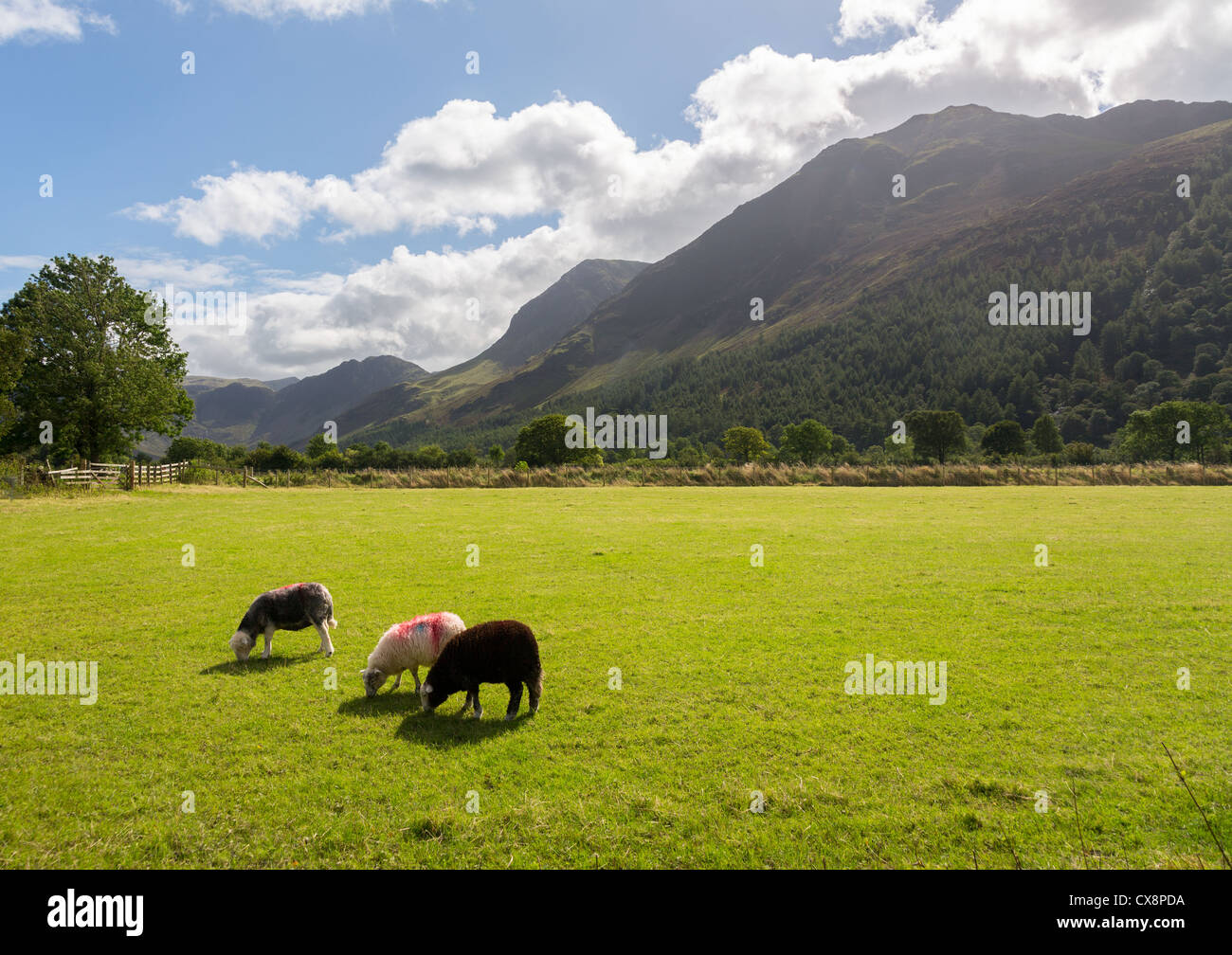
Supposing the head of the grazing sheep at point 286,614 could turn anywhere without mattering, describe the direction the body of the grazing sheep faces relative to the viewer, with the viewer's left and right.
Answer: facing to the left of the viewer

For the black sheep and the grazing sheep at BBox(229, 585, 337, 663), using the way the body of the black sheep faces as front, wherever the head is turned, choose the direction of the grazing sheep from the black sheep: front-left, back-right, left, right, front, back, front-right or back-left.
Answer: front-right

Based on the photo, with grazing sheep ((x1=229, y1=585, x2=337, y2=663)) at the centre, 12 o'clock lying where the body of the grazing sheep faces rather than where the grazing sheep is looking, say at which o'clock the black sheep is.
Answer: The black sheep is roughly at 8 o'clock from the grazing sheep.

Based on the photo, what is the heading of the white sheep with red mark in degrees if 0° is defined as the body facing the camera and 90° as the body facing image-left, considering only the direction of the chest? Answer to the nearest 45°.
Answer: approximately 90°

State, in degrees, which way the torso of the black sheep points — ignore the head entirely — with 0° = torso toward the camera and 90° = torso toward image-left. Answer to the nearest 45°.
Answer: approximately 90°

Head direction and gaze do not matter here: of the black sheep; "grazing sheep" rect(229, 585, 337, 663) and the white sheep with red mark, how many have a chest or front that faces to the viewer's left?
3

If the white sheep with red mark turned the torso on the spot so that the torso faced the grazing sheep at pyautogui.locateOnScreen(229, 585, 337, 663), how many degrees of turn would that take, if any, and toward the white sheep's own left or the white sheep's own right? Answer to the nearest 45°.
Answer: approximately 45° to the white sheep's own right

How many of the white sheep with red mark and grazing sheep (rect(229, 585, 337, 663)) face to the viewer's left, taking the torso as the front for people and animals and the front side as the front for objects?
2

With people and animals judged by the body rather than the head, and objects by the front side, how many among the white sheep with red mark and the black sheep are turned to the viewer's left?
2
